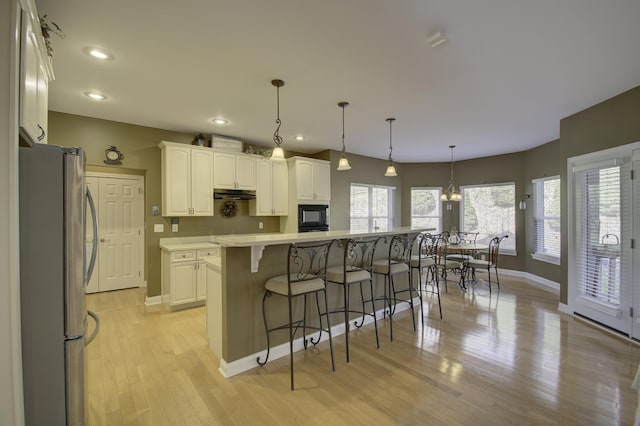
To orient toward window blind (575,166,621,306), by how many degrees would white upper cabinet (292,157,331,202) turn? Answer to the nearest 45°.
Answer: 0° — it already faces it

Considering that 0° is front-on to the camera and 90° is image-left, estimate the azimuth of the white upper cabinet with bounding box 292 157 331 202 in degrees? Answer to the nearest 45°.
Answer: approximately 315°

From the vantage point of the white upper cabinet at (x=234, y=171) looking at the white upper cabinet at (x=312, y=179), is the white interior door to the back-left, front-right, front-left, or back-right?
back-left

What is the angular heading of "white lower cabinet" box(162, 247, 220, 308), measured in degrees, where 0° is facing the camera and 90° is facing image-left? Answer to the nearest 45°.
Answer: approximately 315°

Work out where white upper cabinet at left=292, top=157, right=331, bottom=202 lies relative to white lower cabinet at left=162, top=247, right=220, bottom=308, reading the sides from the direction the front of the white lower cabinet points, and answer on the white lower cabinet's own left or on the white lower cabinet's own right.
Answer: on the white lower cabinet's own left

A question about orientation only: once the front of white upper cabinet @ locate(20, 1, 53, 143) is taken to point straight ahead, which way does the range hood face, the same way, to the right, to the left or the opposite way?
to the right

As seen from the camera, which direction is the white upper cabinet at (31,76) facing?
to the viewer's right

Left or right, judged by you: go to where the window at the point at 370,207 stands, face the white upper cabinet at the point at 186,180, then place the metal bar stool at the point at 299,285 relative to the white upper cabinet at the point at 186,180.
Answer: left

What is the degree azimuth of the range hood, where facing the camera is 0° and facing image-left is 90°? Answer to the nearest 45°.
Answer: approximately 315°

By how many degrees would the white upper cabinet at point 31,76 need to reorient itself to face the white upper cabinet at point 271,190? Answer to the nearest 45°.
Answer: approximately 45° to its left

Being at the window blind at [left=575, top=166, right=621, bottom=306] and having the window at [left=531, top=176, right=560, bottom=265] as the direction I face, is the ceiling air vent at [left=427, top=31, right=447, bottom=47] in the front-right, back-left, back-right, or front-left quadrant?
back-left

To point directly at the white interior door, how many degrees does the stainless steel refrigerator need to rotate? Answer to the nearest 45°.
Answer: approximately 90° to its left

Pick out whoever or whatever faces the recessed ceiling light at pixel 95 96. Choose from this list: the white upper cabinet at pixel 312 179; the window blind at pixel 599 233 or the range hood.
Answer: the window blind

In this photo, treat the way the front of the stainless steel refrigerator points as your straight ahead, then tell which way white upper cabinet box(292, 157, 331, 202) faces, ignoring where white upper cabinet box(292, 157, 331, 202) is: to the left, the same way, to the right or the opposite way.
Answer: to the right

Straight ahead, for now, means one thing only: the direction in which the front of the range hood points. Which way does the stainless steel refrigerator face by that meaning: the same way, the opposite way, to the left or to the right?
to the left
